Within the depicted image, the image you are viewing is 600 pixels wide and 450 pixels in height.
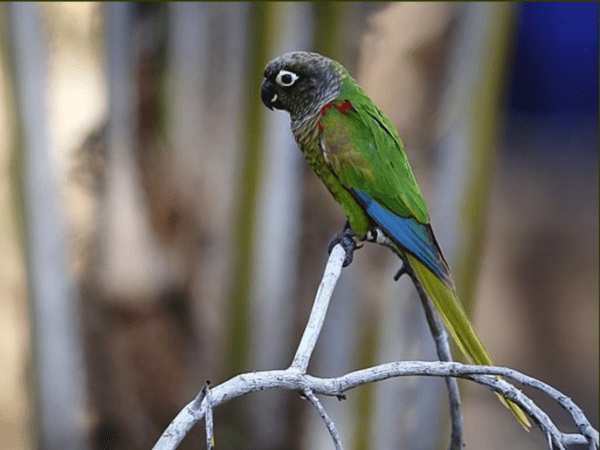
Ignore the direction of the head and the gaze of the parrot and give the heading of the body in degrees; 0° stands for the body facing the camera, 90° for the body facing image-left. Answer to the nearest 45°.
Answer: approximately 90°
